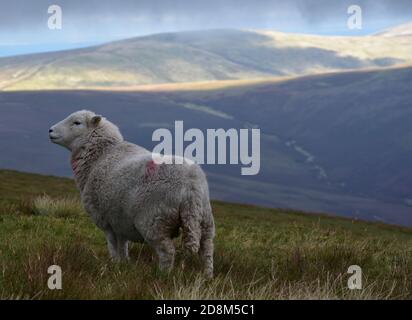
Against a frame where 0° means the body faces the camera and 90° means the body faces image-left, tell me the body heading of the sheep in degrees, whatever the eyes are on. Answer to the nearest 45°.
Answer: approximately 135°
